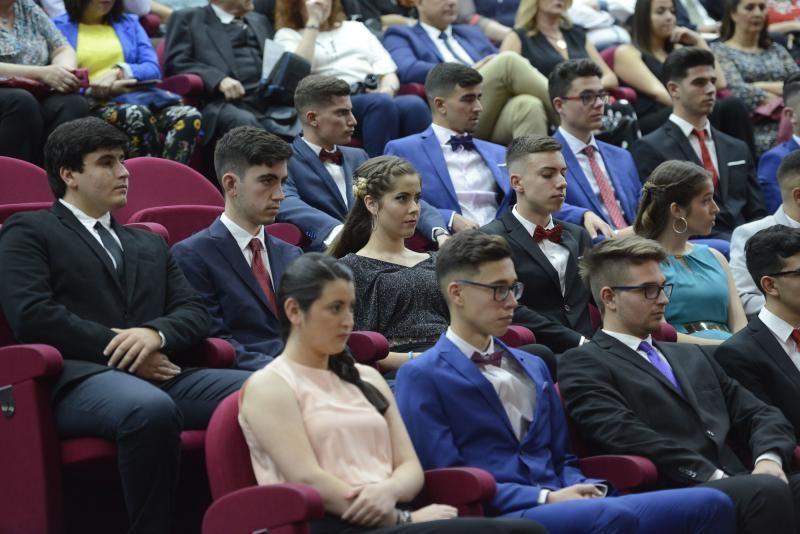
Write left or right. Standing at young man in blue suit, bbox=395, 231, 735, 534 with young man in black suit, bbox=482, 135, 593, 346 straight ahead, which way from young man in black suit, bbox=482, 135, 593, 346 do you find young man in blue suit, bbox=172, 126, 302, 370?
left

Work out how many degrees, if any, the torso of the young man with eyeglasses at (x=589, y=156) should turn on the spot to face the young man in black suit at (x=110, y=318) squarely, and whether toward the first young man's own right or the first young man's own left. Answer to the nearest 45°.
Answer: approximately 90° to the first young man's own right

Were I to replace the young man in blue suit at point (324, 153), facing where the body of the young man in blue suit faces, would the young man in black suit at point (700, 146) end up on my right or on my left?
on my left
